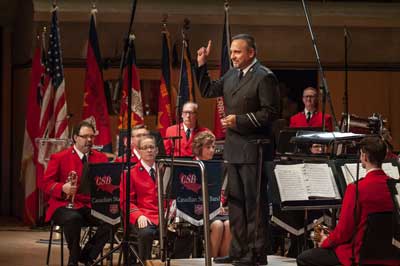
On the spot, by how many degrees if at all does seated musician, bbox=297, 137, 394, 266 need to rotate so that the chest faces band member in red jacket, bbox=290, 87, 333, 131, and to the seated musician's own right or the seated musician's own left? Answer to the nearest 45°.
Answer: approximately 45° to the seated musician's own right

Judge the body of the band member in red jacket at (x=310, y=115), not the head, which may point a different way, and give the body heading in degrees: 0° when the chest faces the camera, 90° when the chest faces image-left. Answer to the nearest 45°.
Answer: approximately 0°

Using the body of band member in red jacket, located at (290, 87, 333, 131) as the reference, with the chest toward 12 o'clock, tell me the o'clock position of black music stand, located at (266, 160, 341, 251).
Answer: The black music stand is roughly at 12 o'clock from the band member in red jacket.

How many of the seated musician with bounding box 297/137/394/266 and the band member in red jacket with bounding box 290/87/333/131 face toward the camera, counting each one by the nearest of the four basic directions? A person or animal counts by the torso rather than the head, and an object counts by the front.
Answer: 1

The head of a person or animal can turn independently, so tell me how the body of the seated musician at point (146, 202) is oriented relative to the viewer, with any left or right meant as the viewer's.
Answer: facing the viewer and to the right of the viewer

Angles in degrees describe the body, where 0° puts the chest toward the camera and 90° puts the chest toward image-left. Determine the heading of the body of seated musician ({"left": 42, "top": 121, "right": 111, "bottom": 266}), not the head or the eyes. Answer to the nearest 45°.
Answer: approximately 315°

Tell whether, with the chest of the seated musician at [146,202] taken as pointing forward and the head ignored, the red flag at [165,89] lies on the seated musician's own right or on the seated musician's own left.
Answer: on the seated musician's own left

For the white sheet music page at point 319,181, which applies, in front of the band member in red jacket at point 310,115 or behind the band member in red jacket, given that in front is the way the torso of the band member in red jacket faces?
in front
